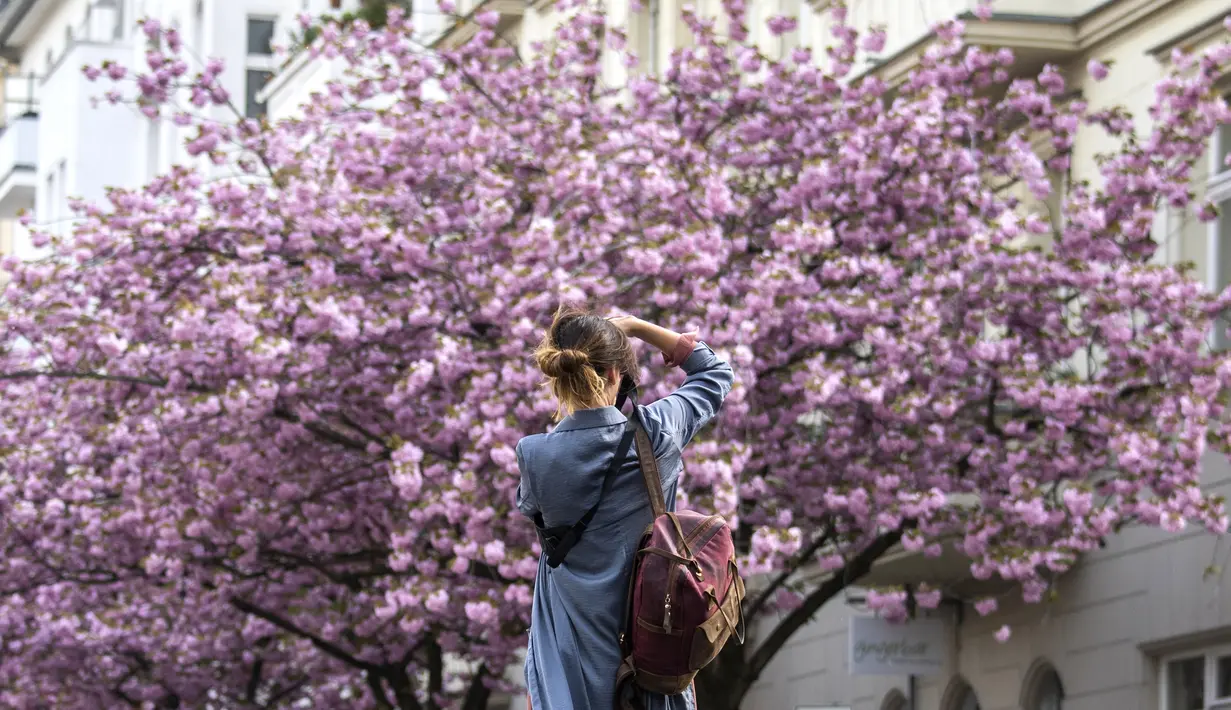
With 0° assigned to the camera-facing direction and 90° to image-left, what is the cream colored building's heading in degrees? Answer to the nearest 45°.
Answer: approximately 45°

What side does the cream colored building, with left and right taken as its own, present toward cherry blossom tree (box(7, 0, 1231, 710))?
front
